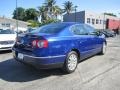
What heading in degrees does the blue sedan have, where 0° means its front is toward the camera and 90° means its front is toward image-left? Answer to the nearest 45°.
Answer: approximately 225°
